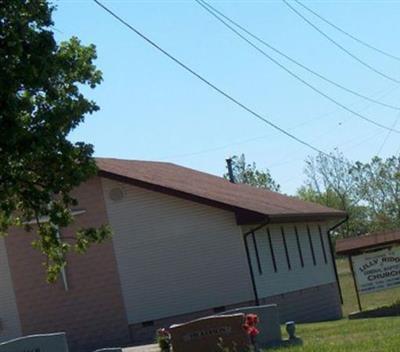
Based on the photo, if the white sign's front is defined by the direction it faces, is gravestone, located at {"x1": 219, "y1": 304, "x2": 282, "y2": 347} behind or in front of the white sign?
in front

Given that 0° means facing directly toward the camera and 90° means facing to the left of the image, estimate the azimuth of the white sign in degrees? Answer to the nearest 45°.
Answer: approximately 0°

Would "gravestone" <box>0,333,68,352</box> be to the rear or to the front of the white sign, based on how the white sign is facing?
to the front
